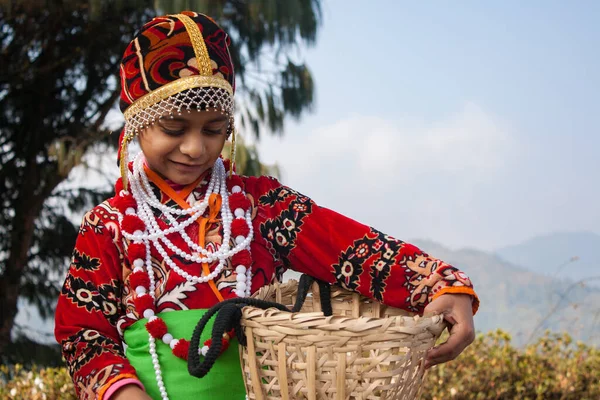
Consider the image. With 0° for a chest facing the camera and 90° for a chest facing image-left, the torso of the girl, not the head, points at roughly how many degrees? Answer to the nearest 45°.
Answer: approximately 0°

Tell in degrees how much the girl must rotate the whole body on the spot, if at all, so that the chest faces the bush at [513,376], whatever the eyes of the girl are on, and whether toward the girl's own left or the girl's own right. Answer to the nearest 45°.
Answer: approximately 135° to the girl's own left

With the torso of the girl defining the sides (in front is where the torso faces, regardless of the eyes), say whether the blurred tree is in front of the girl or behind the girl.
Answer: behind

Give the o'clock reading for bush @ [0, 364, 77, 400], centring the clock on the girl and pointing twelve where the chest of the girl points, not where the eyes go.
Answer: The bush is roughly at 5 o'clock from the girl.
